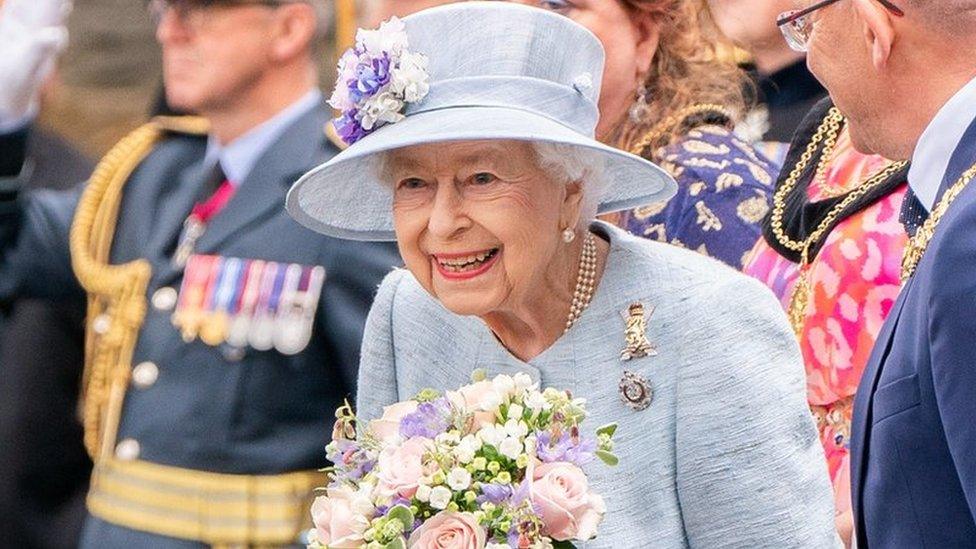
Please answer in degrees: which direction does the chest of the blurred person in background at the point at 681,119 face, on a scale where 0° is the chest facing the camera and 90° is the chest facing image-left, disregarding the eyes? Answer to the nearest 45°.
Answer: approximately 90°

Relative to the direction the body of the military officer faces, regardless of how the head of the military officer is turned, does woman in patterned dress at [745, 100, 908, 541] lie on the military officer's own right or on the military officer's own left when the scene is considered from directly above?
on the military officer's own left

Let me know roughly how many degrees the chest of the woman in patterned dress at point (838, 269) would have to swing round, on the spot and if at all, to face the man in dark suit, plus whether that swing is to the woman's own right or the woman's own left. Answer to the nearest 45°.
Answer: approximately 45° to the woman's own left

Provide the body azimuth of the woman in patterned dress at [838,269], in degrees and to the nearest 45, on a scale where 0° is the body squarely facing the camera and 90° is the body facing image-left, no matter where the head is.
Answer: approximately 45°

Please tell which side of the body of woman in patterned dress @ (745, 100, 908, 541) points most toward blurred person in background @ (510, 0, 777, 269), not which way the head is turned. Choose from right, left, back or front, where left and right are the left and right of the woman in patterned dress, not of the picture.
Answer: right

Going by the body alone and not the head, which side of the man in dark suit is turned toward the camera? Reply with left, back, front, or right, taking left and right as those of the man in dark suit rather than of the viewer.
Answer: left
